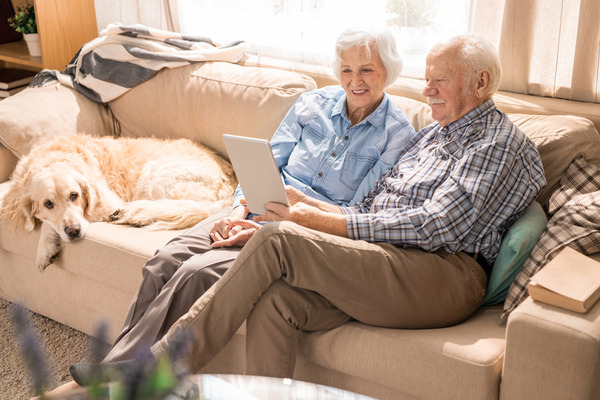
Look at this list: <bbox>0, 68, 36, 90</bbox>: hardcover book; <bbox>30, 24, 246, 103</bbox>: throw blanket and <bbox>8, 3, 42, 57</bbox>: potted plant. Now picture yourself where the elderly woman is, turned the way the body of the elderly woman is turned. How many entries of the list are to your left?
0

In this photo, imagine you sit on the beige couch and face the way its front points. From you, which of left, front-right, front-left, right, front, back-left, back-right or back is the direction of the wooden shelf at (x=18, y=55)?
right

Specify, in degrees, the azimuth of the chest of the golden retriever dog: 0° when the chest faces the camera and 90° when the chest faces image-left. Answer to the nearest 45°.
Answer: approximately 45°

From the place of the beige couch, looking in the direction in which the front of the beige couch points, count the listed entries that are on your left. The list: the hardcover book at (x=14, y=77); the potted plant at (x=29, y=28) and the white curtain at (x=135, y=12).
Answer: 0

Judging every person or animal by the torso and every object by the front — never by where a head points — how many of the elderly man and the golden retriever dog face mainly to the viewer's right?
0

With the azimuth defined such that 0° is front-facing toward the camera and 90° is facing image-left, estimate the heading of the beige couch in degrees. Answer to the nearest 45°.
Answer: approximately 45°

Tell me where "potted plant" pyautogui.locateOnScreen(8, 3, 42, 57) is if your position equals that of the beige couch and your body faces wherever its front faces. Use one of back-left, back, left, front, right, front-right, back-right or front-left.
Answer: right

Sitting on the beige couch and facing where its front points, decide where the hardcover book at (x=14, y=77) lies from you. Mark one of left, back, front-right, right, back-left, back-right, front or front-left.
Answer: right

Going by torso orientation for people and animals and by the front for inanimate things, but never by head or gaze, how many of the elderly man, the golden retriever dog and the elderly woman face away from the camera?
0

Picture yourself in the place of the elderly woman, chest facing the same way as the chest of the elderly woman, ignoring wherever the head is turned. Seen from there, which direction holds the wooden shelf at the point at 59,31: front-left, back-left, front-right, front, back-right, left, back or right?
right

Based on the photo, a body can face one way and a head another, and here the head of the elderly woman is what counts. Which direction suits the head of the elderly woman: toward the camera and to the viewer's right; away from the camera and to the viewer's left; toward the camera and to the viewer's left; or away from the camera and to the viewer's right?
toward the camera and to the viewer's left

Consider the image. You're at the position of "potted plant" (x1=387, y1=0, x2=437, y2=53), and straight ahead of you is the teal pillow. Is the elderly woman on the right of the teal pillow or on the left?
right

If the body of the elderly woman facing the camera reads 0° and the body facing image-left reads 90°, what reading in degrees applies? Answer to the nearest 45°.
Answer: approximately 45°

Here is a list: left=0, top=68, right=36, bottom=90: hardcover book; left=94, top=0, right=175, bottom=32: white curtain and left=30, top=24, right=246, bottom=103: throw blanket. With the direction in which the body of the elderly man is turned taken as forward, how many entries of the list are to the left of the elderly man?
0
